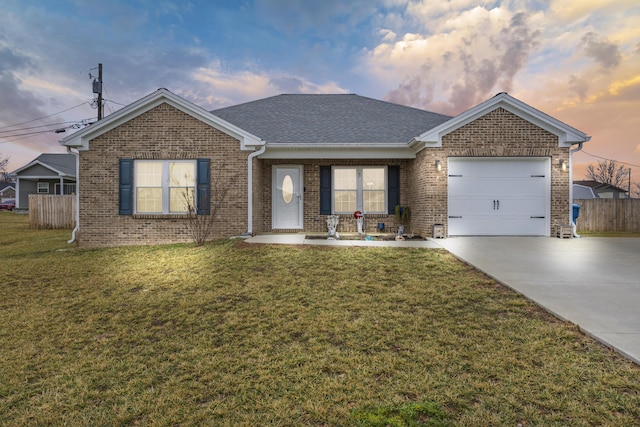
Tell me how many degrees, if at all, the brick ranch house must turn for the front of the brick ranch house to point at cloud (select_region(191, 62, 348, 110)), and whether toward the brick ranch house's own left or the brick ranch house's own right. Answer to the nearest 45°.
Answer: approximately 180°

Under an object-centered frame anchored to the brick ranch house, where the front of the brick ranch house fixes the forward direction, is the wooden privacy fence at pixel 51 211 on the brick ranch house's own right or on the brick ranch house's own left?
on the brick ranch house's own right

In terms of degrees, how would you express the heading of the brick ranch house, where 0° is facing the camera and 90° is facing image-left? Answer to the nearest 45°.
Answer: approximately 0°

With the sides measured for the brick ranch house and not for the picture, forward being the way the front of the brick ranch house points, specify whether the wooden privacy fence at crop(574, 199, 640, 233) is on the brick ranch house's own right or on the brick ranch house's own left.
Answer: on the brick ranch house's own left

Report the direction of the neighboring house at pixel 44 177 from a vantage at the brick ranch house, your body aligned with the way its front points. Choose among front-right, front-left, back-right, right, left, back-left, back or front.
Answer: back-right

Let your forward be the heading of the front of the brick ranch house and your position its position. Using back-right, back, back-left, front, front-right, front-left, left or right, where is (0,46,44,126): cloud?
back-right

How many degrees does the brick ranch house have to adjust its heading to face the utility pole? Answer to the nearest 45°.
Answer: approximately 135° to its right
